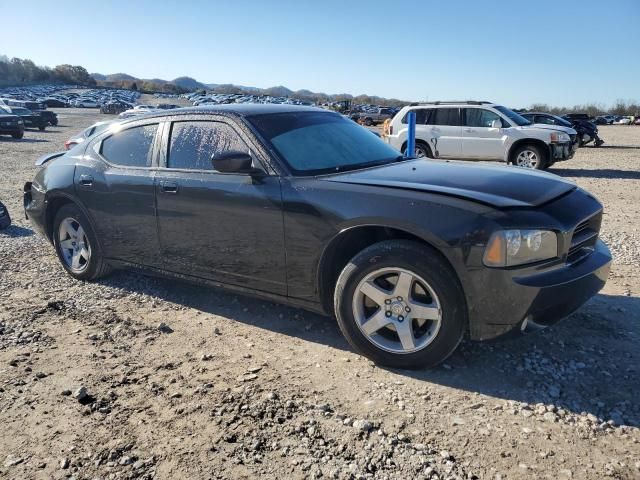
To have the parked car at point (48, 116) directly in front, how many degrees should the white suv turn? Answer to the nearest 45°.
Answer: approximately 135° to its left

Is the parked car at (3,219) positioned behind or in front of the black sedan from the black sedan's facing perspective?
behind

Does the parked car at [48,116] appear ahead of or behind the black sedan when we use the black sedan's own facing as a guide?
behind

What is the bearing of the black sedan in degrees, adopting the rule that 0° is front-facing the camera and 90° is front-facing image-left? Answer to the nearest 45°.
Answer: approximately 315°

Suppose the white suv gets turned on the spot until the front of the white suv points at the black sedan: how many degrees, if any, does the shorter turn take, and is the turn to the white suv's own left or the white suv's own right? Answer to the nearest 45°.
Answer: approximately 90° to the white suv's own right

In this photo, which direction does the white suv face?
to the viewer's right

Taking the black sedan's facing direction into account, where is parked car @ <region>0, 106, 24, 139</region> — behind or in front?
behind

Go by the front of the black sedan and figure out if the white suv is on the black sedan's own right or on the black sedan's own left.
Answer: on the black sedan's own left

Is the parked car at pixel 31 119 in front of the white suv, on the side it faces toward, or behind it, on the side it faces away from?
behind

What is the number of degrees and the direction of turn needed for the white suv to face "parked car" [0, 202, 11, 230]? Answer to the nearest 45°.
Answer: approximately 135° to its right

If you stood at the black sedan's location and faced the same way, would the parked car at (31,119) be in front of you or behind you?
behind

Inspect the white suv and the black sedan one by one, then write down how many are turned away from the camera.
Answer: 0
